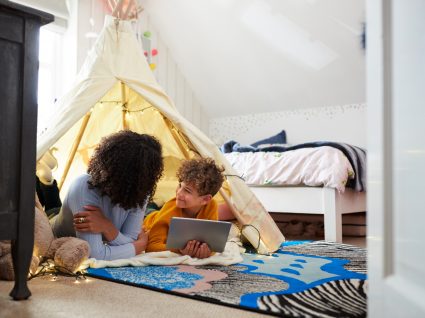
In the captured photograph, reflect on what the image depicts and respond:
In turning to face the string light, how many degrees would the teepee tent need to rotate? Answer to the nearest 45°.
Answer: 0° — it already faces it

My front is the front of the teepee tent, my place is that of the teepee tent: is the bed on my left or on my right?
on my left

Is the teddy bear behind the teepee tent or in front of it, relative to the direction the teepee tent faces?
in front

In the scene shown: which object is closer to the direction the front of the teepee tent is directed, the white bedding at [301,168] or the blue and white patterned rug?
the blue and white patterned rug

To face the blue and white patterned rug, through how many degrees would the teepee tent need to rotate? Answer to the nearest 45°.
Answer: approximately 45° to its left

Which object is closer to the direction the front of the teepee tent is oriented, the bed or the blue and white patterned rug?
the blue and white patterned rug

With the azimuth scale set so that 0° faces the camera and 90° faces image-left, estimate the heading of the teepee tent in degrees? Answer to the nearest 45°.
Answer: approximately 0°

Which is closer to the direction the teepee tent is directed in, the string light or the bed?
the string light
